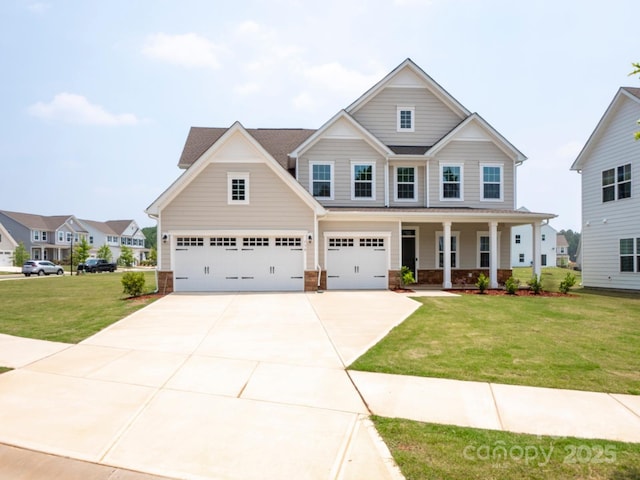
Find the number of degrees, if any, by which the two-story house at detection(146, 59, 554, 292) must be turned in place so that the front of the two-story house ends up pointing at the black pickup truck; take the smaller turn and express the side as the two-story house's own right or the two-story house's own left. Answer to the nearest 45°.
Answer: approximately 135° to the two-story house's own right

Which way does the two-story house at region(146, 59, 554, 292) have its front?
toward the camera

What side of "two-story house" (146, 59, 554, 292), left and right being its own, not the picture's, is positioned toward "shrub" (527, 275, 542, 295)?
left

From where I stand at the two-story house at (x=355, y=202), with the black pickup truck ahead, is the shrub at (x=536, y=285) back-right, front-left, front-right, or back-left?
back-right

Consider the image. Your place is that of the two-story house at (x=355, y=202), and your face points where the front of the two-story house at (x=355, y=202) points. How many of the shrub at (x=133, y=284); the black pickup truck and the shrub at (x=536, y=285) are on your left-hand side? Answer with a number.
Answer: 1

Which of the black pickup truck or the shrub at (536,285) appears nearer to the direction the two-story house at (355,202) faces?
the shrub

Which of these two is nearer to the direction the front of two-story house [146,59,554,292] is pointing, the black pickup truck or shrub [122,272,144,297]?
the shrub

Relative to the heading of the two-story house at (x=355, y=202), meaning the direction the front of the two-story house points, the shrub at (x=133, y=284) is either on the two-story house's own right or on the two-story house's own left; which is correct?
on the two-story house's own right
